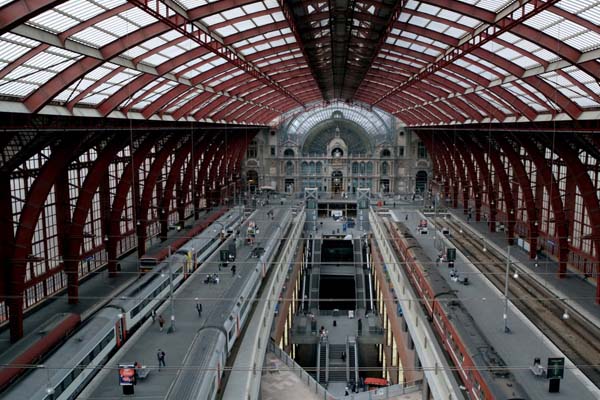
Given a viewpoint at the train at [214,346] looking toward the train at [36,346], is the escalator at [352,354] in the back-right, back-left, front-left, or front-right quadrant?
back-right

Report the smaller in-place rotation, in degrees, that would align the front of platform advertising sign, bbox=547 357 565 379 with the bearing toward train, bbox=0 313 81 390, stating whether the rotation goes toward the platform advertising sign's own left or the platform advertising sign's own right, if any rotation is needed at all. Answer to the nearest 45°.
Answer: approximately 90° to the platform advertising sign's own right
